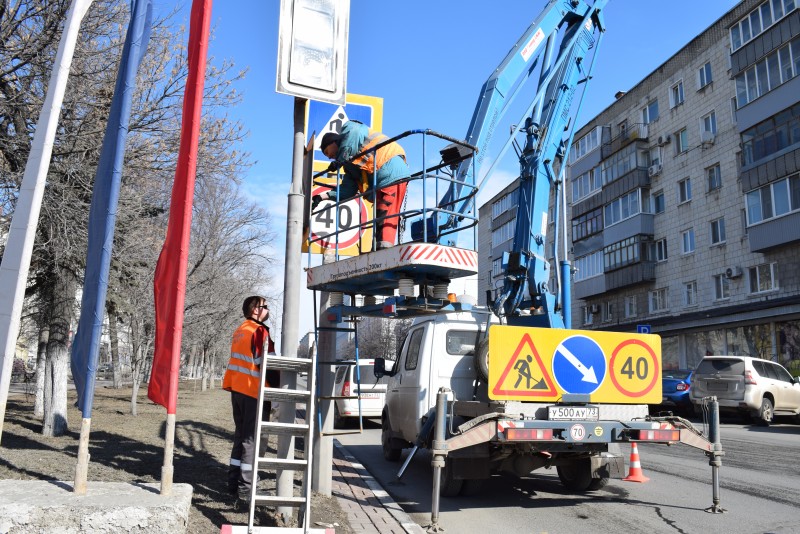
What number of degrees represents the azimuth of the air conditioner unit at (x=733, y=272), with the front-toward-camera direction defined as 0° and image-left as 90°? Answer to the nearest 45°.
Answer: approximately 45°

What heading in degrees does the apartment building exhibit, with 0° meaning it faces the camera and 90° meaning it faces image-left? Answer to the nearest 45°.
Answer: approximately 45°

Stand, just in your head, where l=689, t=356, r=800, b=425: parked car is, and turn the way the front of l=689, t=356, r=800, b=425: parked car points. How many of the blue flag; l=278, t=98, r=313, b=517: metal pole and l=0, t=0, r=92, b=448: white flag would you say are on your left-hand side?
0

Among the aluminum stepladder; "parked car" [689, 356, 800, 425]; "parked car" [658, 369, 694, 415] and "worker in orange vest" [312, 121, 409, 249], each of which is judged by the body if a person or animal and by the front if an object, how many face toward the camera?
1

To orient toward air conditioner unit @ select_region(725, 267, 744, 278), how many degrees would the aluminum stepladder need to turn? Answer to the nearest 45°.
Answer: approximately 135° to its left

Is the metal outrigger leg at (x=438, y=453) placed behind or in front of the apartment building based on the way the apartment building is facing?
in front

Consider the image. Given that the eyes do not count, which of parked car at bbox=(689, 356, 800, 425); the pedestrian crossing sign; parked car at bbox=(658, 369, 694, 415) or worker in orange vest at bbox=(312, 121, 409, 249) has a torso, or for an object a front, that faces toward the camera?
the pedestrian crossing sign

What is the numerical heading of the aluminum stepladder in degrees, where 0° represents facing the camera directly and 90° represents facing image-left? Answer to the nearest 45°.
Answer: approximately 0°

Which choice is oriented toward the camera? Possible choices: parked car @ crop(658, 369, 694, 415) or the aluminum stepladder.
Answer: the aluminum stepladder

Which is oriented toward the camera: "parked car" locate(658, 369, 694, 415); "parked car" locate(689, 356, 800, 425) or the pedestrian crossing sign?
the pedestrian crossing sign

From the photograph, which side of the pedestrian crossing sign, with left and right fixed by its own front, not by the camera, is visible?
front
